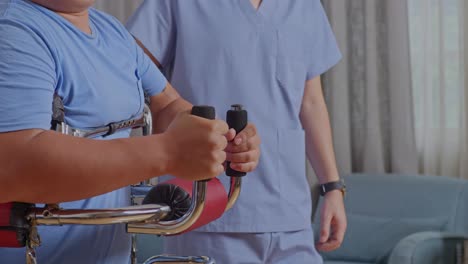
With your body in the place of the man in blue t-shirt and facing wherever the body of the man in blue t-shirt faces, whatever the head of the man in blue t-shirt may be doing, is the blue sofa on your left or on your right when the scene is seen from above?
on your left

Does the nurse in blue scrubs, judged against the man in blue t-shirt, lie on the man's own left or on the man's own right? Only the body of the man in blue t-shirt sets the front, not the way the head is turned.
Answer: on the man's own left

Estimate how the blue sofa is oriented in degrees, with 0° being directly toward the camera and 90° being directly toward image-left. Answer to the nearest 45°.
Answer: approximately 45°

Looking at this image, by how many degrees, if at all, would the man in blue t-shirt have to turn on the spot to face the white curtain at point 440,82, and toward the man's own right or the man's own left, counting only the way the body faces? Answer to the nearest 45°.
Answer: approximately 90° to the man's own left

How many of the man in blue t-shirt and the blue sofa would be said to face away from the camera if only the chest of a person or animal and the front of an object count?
0

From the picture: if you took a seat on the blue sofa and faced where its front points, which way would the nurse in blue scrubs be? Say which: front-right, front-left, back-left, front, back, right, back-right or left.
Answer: front-left
